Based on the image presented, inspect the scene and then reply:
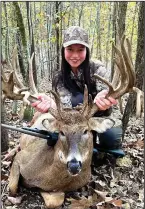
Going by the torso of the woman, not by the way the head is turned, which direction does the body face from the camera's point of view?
toward the camera

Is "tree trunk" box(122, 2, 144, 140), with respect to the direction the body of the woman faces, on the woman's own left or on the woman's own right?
on the woman's own left

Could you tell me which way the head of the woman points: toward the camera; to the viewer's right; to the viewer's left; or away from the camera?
toward the camera

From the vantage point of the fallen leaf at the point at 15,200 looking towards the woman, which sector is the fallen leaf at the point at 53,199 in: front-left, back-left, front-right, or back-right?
front-right
